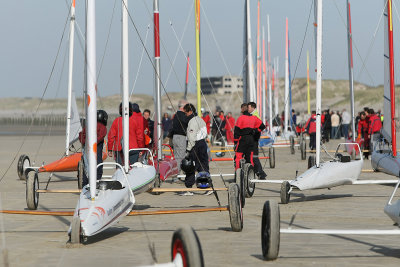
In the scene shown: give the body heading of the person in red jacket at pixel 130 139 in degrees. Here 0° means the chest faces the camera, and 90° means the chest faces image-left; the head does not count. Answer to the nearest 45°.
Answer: approximately 180°

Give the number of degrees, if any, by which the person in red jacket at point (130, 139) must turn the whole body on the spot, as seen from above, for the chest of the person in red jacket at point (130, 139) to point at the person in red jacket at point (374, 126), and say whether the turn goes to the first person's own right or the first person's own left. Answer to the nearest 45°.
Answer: approximately 45° to the first person's own right

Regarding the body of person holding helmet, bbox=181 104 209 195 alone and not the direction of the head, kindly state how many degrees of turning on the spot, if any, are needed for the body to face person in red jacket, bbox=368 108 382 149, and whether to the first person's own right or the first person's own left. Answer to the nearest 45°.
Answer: approximately 135° to the first person's own right

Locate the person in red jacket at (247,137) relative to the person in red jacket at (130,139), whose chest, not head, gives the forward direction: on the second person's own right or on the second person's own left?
on the second person's own right

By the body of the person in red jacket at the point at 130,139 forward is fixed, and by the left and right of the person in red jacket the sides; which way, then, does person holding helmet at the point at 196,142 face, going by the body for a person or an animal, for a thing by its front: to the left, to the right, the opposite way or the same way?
to the left

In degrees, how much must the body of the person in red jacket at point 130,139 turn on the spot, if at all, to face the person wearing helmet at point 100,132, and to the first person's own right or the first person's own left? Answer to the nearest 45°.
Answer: approximately 135° to the first person's own left

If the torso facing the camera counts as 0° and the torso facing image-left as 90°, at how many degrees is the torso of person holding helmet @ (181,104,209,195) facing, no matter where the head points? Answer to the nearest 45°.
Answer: approximately 90°

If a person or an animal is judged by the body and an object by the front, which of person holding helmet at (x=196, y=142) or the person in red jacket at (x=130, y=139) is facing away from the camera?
the person in red jacket

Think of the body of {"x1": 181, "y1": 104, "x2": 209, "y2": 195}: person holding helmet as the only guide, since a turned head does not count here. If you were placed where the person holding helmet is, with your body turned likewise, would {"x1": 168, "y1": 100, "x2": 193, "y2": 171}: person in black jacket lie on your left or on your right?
on your right
